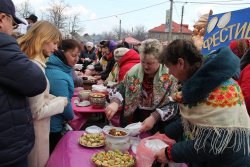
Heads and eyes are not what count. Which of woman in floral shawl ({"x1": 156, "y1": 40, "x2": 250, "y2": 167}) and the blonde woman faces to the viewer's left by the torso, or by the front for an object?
the woman in floral shawl

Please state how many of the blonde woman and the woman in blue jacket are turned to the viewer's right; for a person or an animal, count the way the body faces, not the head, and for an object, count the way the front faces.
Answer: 2

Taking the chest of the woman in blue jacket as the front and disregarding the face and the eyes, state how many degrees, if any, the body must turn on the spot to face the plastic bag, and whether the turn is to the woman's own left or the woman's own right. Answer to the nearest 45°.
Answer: approximately 45° to the woman's own right

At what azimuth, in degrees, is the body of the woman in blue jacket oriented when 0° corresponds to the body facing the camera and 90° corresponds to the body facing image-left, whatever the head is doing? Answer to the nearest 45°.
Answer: approximately 270°

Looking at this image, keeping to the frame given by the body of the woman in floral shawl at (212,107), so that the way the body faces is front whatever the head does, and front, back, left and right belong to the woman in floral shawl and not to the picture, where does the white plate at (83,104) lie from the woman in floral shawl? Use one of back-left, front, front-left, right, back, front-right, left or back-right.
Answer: front-right

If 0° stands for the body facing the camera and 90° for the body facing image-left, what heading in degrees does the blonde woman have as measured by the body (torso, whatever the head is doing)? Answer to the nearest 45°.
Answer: approximately 270°

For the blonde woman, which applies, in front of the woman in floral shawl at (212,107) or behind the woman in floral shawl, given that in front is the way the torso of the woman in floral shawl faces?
in front

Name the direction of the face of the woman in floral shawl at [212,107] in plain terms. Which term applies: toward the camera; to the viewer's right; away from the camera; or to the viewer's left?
to the viewer's left

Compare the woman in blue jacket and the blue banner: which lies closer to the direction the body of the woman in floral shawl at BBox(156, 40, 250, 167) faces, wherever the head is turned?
the woman in blue jacket

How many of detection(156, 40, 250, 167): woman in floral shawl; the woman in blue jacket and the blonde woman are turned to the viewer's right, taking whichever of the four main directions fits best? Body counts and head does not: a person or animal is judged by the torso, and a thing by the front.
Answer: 2

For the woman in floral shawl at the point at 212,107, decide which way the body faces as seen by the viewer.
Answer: to the viewer's left

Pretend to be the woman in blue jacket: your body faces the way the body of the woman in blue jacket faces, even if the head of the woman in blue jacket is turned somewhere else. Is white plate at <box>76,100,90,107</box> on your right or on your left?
on your left

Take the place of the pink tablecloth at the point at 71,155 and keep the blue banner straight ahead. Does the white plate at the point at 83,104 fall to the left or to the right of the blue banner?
left

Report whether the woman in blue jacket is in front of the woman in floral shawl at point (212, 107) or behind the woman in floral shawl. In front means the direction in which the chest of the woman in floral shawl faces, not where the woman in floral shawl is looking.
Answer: in front
